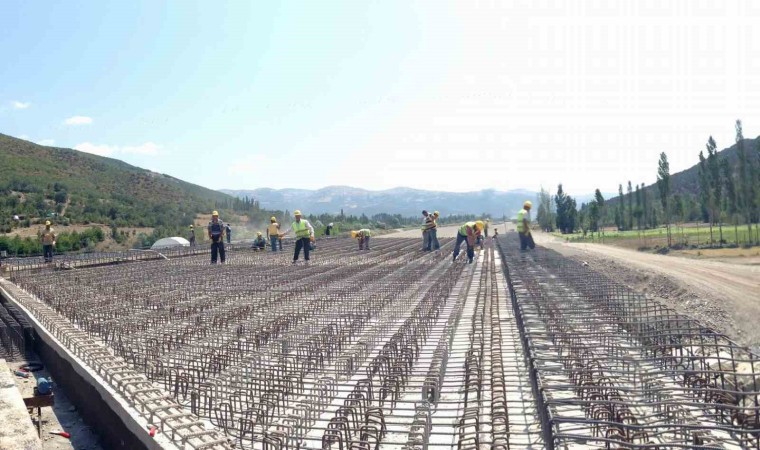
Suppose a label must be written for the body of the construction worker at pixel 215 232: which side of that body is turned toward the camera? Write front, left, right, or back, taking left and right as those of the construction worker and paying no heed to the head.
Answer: front

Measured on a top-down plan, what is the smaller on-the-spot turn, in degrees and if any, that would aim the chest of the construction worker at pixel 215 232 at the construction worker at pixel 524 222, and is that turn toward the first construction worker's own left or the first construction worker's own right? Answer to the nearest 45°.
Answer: approximately 90° to the first construction worker's own left

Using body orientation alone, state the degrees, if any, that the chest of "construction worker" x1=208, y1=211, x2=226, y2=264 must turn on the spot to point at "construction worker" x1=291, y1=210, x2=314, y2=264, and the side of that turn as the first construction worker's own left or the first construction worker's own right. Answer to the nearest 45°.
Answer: approximately 90° to the first construction worker's own left

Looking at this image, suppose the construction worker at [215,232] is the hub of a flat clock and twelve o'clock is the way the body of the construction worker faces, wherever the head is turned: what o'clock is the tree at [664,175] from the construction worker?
The tree is roughly at 8 o'clock from the construction worker.

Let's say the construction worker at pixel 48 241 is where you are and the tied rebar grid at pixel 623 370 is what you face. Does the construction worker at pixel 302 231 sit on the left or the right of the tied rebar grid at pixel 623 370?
left

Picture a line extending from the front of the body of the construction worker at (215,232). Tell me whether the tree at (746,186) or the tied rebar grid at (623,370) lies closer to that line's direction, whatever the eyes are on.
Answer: the tied rebar grid

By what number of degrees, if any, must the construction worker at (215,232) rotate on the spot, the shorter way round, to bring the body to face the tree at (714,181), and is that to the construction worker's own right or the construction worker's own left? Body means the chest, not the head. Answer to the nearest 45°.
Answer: approximately 90° to the construction worker's own left

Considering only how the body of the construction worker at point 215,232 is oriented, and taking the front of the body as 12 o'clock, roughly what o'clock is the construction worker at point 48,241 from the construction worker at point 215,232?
the construction worker at point 48,241 is roughly at 4 o'clock from the construction worker at point 215,232.

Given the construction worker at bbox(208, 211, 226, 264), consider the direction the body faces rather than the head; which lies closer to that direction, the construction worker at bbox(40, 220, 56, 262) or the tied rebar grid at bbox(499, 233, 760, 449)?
the tied rebar grid
